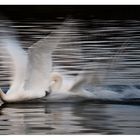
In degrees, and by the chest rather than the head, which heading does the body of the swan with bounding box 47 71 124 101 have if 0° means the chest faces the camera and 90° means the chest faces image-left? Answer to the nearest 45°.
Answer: approximately 90°
